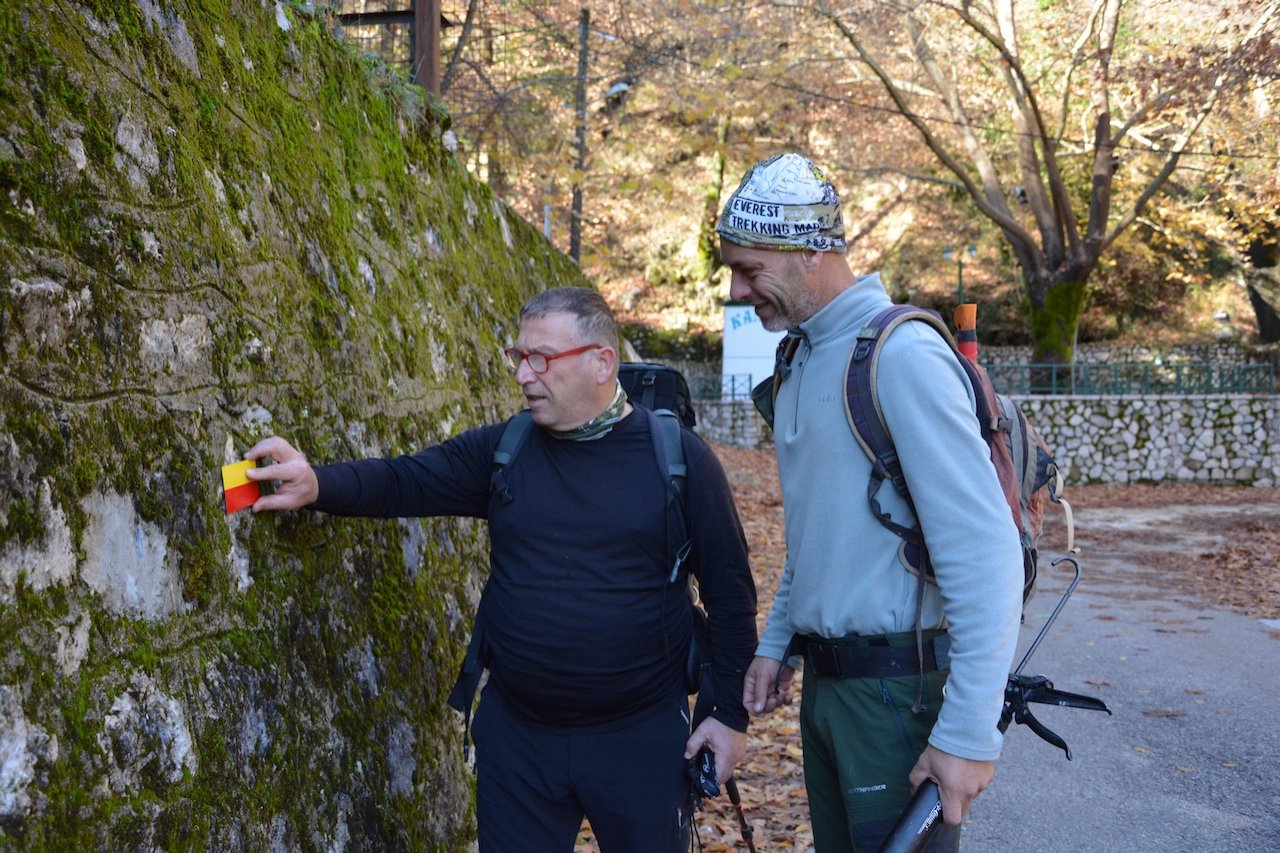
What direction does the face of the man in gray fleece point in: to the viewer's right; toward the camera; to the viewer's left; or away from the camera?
to the viewer's left

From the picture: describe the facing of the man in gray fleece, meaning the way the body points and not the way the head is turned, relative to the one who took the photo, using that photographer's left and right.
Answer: facing the viewer and to the left of the viewer

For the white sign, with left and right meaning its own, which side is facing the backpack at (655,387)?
front

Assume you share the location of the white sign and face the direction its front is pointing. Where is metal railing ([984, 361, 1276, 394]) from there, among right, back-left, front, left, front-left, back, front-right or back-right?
left

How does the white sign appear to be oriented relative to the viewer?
toward the camera

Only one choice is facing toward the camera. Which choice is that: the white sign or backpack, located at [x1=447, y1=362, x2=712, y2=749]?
the white sign

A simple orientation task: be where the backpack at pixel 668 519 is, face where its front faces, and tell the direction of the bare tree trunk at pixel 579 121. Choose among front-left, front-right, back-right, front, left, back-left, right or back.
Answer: front

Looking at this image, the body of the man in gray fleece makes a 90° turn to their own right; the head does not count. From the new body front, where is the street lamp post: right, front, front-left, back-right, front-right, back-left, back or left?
front-right

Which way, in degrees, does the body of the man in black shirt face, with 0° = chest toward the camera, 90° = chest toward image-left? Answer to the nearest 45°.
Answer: approximately 45°

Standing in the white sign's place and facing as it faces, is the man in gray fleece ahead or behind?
ahead

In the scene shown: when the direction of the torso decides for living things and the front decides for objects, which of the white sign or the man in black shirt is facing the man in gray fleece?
the white sign

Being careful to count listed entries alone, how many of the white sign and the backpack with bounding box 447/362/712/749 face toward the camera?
1

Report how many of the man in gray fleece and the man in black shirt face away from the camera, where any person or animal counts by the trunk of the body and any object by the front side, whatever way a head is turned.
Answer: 0
